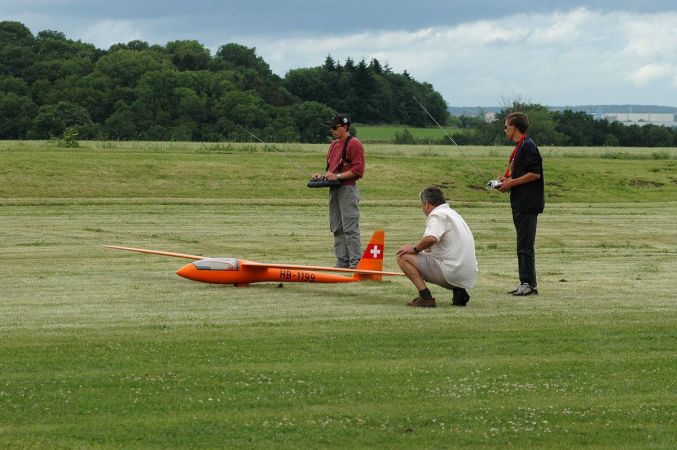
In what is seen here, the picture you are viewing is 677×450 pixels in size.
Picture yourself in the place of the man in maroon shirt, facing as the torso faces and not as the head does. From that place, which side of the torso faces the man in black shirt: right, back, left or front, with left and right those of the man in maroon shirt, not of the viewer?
left

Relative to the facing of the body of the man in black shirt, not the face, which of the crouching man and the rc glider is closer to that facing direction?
the rc glider

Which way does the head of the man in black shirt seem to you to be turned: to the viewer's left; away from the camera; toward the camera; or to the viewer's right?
to the viewer's left

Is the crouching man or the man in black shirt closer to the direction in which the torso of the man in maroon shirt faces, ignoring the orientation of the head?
the crouching man

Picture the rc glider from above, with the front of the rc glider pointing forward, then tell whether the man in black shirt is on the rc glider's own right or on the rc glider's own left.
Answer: on the rc glider's own left

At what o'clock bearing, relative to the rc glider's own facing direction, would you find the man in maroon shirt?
The man in maroon shirt is roughly at 6 o'clock from the rc glider.

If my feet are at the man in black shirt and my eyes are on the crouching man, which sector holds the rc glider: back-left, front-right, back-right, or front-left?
front-right

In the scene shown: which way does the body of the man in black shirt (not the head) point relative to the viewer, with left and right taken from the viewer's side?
facing to the left of the viewer

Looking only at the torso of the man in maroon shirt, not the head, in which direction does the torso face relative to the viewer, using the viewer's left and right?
facing the viewer and to the left of the viewer

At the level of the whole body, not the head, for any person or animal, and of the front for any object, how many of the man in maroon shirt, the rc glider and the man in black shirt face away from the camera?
0

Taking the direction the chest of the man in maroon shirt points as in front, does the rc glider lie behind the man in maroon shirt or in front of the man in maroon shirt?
in front
